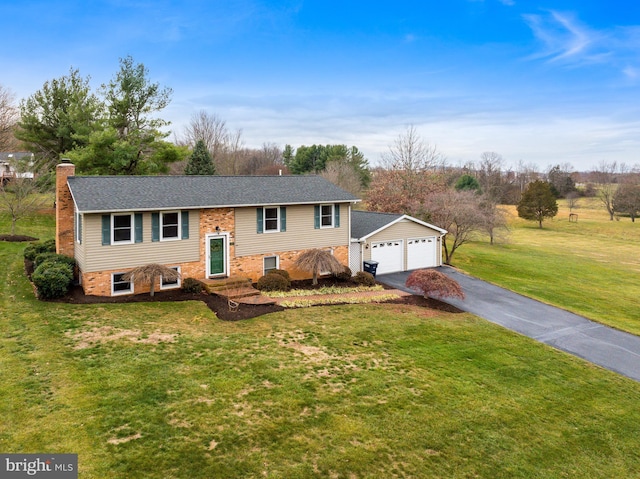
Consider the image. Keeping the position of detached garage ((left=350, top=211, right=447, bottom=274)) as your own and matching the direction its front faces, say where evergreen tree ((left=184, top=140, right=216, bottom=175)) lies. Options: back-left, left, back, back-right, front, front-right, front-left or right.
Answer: back

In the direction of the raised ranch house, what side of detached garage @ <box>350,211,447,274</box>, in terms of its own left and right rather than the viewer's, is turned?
right

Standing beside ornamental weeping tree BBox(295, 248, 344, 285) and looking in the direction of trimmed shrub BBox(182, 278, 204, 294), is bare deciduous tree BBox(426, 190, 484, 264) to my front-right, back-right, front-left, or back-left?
back-right

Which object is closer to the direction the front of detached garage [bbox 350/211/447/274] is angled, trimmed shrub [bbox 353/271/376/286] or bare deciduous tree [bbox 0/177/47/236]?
the trimmed shrub

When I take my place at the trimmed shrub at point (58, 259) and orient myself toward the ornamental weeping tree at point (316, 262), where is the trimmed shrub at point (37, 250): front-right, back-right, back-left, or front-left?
back-left

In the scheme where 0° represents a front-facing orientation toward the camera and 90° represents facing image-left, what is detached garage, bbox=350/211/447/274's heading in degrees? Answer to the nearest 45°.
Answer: approximately 315°

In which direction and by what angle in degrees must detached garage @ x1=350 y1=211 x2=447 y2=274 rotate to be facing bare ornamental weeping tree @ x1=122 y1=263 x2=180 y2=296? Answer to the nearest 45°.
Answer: approximately 90° to its right

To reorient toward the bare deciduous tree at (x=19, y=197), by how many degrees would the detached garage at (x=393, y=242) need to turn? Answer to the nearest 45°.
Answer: approximately 135° to its right

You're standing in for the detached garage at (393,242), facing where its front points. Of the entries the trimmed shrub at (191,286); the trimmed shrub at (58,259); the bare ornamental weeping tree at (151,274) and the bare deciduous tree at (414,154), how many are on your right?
3

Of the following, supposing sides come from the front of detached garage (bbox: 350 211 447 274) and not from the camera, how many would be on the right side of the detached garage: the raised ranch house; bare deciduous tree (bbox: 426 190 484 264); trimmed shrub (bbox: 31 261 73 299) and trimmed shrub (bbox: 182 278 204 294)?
3

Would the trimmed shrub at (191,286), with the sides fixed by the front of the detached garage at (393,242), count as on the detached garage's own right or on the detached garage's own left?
on the detached garage's own right

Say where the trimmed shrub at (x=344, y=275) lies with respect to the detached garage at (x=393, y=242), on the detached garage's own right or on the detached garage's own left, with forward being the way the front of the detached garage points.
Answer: on the detached garage's own right

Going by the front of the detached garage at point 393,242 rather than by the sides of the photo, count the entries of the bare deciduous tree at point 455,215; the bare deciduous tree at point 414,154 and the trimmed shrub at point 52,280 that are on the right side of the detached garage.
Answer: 1

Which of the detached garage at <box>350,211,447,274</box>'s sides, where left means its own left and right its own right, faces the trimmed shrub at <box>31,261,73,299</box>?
right

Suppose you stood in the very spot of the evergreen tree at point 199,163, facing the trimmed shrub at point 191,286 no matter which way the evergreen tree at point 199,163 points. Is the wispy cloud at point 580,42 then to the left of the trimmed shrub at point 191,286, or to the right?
left

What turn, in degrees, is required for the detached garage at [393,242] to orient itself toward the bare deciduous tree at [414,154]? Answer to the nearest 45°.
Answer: approximately 135° to its left
